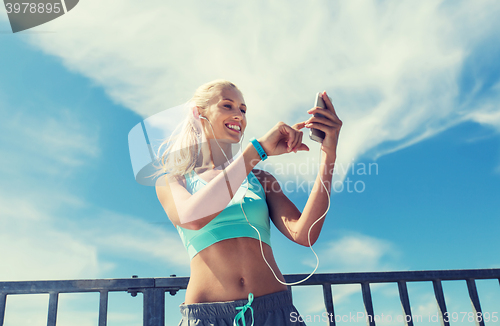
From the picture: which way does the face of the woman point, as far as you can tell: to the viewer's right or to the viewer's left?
to the viewer's right

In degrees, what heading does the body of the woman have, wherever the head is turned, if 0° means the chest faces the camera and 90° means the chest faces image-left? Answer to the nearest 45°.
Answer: approximately 315°
